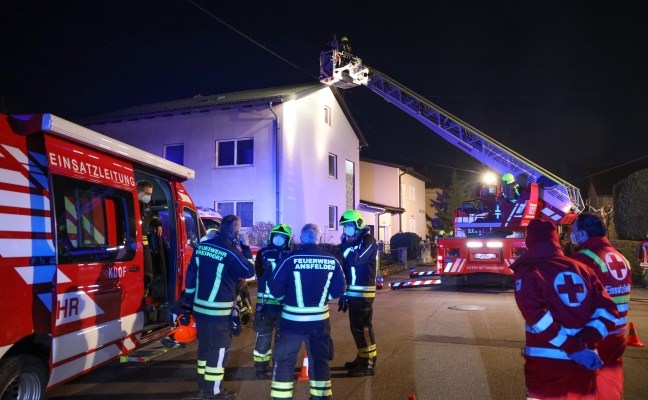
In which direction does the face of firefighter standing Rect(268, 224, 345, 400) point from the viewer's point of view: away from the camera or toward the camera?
away from the camera

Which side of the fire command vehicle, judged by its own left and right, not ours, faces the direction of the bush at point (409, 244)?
front

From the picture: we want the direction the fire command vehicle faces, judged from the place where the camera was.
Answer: facing away from the viewer and to the right of the viewer

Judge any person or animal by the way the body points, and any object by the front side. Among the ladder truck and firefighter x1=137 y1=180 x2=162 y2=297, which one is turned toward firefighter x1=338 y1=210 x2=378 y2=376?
firefighter x1=137 y1=180 x2=162 y2=297

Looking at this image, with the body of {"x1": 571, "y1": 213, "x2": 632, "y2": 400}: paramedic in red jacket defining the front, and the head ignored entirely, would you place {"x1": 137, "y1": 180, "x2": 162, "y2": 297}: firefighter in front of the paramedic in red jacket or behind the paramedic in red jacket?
in front

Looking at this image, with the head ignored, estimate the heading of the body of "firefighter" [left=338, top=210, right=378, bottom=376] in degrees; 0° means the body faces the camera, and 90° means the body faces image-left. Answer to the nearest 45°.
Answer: approximately 45°

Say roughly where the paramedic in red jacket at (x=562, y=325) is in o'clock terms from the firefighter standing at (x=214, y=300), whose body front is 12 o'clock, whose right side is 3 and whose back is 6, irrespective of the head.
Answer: The paramedic in red jacket is roughly at 3 o'clock from the firefighter standing.
